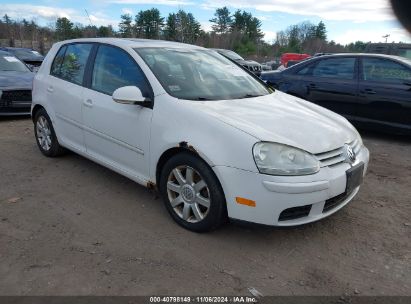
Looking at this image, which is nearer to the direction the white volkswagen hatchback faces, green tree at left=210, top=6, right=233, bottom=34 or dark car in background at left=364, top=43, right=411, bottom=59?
the dark car in background

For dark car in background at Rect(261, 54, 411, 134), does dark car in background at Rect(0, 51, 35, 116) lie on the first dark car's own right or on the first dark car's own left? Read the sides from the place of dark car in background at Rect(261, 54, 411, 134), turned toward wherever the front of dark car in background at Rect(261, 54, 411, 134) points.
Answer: on the first dark car's own right

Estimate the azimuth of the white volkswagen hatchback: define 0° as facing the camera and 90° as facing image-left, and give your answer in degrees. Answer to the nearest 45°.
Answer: approximately 315°

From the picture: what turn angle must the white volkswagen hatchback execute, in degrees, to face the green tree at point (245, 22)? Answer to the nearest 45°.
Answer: approximately 135° to its left

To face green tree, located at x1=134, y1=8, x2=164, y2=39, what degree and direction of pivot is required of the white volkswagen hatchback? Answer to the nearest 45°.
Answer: approximately 135° to its left

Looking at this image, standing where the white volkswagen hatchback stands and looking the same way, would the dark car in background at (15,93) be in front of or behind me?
behind

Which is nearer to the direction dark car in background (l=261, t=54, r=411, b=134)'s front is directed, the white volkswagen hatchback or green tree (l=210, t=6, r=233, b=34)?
the white volkswagen hatchback

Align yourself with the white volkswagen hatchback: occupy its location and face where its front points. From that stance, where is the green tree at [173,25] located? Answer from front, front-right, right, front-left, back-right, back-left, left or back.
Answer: back-left

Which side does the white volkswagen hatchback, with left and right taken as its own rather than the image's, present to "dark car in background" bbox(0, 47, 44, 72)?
back

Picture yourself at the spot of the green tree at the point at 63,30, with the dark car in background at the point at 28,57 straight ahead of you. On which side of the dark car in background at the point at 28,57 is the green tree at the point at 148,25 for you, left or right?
left

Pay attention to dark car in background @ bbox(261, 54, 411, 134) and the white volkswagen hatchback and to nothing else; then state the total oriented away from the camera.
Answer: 0
